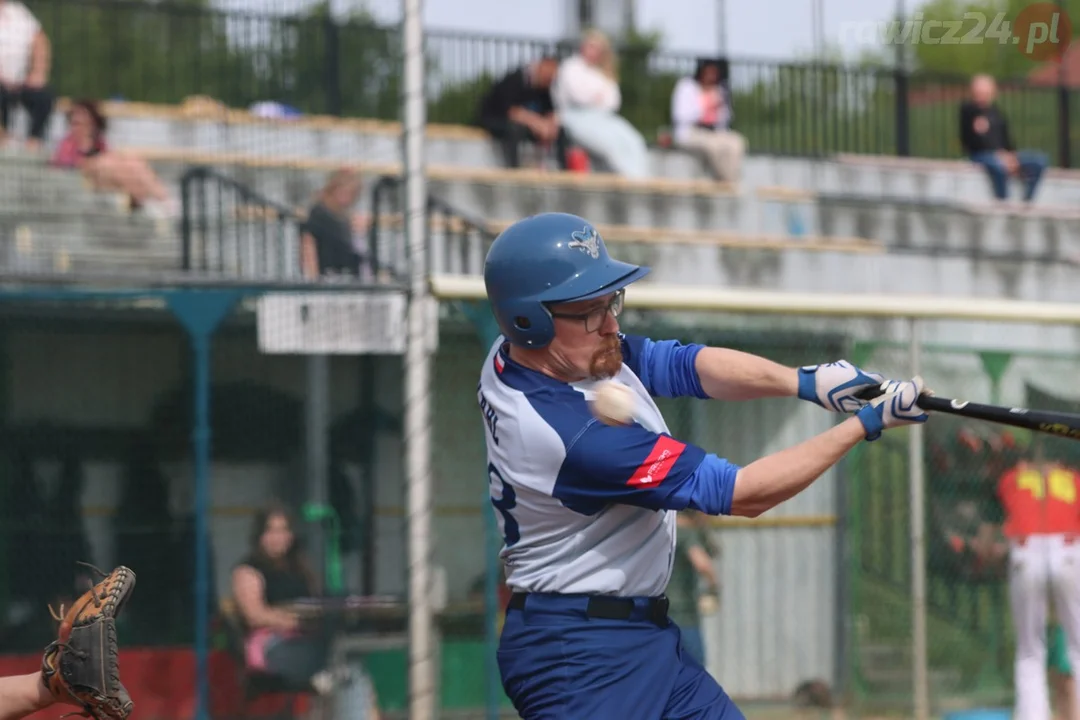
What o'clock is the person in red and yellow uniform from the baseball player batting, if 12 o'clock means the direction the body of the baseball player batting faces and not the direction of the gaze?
The person in red and yellow uniform is roughly at 10 o'clock from the baseball player batting.

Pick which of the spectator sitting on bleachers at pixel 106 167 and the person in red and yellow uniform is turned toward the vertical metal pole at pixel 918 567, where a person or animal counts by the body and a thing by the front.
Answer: the spectator sitting on bleachers

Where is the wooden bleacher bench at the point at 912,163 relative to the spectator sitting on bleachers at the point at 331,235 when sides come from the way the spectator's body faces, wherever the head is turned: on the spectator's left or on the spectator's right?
on the spectator's left

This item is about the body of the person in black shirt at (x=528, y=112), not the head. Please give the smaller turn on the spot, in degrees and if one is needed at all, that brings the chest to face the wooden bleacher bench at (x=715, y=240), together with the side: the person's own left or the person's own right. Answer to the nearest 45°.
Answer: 0° — they already face it

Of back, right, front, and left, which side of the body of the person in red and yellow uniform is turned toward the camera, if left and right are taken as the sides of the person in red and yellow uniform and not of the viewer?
back

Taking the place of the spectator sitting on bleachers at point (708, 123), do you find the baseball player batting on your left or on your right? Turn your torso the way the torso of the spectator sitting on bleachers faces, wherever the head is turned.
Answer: on your right

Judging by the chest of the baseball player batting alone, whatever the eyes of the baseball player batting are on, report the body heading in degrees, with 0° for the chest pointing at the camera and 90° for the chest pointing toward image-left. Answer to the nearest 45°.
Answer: approximately 270°

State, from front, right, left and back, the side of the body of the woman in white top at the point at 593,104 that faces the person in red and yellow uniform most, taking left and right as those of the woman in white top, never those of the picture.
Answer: front

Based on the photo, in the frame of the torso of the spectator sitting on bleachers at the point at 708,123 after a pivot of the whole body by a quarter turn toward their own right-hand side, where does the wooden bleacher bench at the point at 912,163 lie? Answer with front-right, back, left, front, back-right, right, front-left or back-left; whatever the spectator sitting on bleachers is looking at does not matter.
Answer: back
